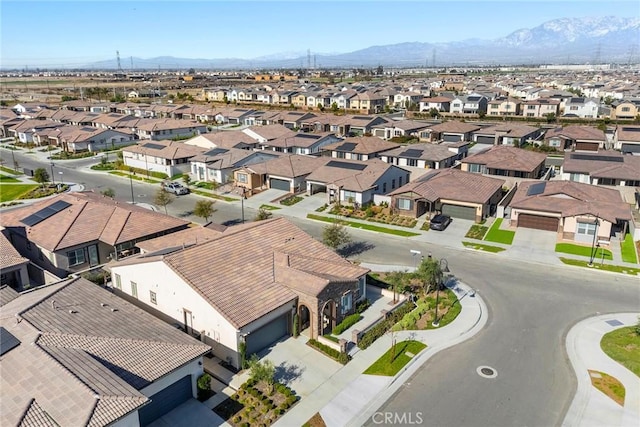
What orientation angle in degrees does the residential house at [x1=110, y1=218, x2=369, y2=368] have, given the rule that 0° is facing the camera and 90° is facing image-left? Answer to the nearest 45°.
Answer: approximately 315°

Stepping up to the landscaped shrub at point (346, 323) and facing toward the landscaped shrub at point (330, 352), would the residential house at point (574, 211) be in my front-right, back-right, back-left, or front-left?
back-left

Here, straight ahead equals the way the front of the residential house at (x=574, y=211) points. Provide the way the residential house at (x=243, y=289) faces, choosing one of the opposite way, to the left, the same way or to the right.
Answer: to the left

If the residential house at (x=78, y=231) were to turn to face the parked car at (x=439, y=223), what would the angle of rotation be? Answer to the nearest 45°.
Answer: approximately 135° to its right

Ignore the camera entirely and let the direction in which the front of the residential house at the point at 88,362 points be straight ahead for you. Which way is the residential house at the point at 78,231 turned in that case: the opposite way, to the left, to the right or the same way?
the opposite way

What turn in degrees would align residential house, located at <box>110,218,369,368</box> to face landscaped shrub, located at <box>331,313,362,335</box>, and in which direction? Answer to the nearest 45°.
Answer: approximately 45° to its left

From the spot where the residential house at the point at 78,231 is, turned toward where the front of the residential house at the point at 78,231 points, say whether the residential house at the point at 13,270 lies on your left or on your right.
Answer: on your left

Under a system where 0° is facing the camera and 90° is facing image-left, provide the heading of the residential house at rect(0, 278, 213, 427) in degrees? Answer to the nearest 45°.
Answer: approximately 315°

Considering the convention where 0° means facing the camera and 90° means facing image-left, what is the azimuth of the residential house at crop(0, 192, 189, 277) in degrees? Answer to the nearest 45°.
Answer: approximately 135°

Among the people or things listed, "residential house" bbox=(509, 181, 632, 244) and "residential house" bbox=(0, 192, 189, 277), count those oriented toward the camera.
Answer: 1
